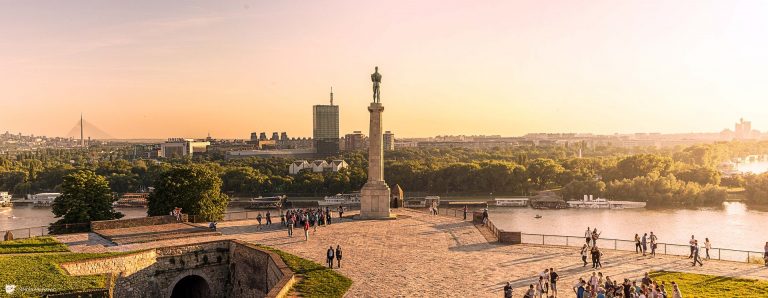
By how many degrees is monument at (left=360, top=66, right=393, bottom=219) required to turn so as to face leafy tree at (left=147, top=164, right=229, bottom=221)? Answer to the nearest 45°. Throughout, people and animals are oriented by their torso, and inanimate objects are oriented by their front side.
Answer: approximately 90° to its left

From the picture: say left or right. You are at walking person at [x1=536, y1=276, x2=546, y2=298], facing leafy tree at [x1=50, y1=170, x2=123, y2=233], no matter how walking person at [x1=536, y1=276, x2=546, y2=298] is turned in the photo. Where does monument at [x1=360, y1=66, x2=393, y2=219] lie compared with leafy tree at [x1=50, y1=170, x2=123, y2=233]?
right

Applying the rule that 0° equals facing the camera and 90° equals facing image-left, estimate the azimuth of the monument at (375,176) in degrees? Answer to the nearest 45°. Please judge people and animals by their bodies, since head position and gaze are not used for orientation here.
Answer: approximately 180°

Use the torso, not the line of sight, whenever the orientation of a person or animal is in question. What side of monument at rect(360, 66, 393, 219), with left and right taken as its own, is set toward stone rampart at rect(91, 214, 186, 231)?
left

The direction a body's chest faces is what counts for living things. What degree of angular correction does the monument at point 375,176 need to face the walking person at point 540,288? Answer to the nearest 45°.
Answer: approximately 180°

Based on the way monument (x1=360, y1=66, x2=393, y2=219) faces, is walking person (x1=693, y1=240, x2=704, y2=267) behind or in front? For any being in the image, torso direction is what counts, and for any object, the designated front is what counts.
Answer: behind

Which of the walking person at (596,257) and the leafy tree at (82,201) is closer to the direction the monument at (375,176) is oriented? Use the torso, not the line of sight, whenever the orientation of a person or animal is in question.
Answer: the leafy tree

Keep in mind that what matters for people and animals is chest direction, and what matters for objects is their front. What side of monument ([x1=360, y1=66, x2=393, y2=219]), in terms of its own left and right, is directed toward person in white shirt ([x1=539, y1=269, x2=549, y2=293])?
back

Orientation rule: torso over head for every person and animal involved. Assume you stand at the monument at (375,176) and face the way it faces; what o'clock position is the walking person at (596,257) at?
The walking person is roughly at 5 o'clock from the monument.

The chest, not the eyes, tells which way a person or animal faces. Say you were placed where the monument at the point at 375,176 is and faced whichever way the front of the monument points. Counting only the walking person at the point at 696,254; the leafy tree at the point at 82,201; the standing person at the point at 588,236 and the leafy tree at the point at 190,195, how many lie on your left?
2
